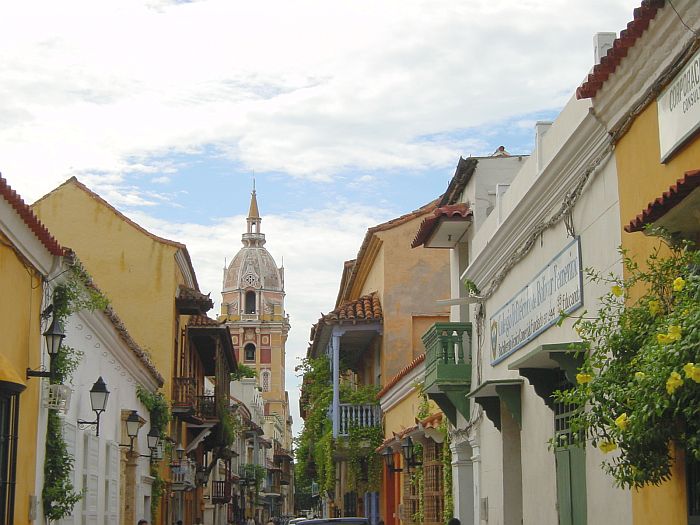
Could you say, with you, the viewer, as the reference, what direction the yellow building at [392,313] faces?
facing to the left of the viewer

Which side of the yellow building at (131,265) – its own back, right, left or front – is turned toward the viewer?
right

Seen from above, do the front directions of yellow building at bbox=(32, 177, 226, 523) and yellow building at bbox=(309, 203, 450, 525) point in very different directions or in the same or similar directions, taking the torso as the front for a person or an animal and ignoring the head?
very different directions

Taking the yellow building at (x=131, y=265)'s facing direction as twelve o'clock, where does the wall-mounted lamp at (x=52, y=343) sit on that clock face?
The wall-mounted lamp is roughly at 3 o'clock from the yellow building.

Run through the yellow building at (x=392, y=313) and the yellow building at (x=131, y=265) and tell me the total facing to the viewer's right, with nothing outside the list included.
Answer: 1

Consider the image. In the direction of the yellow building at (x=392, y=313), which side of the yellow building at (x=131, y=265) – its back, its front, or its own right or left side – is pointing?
front

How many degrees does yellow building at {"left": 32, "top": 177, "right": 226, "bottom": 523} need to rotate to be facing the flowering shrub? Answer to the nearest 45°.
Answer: approximately 90° to its right

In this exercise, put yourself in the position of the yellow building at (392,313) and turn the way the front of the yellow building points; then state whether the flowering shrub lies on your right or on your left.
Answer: on your left

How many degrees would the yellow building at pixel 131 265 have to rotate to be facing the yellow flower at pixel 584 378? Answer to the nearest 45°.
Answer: approximately 90° to its right

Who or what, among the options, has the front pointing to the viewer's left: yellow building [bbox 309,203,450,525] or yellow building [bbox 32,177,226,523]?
yellow building [bbox 309,203,450,525]

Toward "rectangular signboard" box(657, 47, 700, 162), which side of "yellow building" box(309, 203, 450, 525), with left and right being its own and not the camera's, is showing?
left

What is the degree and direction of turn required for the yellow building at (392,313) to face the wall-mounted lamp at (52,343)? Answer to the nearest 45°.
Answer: approximately 90° to its left

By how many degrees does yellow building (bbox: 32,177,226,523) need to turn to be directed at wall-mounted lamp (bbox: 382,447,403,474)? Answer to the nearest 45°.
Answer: approximately 45° to its right

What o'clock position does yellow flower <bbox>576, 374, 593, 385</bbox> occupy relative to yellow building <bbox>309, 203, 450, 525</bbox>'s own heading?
The yellow flower is roughly at 9 o'clock from the yellow building.
